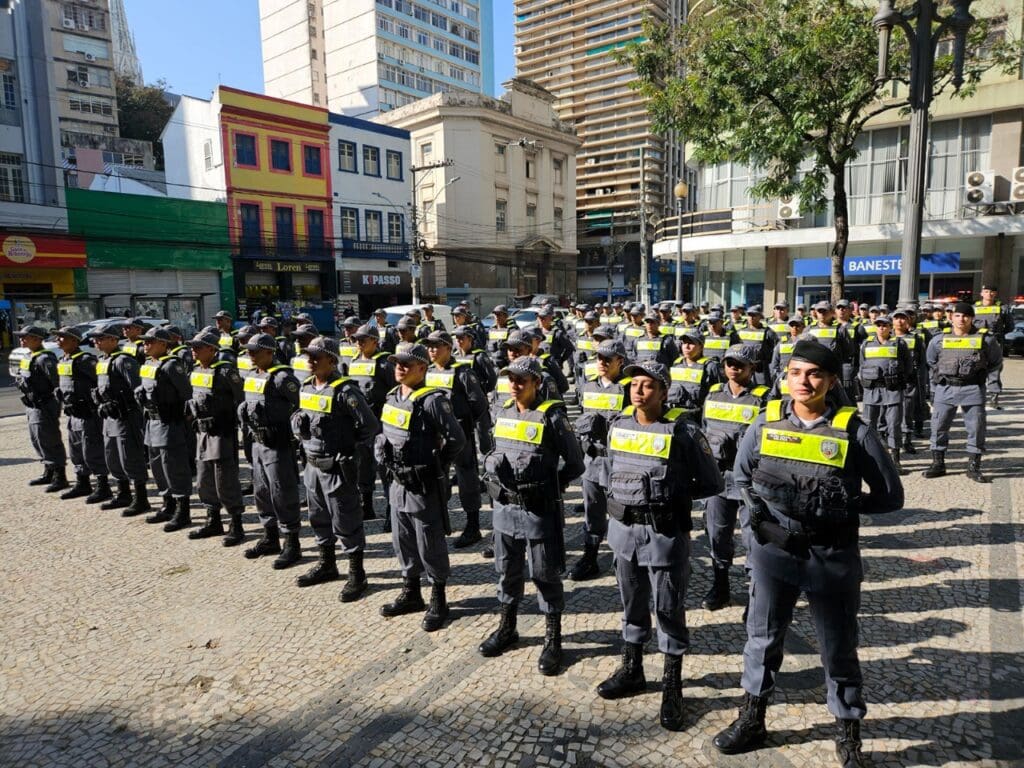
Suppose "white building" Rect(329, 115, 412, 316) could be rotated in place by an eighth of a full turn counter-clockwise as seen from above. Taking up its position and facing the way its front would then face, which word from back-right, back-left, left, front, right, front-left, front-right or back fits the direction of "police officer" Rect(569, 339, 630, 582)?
right

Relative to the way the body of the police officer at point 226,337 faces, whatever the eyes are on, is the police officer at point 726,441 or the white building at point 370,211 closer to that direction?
the police officer

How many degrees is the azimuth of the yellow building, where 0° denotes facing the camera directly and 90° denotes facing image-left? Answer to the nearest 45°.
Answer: approximately 315°

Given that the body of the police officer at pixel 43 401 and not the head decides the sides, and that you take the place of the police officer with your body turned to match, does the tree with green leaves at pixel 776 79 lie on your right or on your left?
on your left

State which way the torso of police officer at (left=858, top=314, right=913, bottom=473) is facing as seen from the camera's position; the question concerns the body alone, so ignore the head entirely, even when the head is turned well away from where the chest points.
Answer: toward the camera

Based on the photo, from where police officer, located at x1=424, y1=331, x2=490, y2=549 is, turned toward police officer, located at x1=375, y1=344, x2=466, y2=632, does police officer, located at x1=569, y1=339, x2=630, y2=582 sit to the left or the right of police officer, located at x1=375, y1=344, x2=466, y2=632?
left

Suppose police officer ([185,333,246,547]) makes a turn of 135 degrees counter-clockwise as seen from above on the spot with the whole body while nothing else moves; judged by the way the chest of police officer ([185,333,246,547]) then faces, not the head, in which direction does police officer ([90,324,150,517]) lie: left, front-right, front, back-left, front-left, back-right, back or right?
back-left

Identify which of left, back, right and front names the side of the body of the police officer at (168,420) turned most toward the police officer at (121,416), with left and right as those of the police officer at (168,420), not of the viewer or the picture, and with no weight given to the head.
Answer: right

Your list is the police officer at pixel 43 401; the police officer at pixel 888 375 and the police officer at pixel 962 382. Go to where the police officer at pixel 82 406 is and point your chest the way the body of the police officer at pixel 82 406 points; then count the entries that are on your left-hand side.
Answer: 2

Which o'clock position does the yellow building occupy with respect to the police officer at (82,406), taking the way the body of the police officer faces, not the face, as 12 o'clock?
The yellow building is roughly at 5 o'clock from the police officer.

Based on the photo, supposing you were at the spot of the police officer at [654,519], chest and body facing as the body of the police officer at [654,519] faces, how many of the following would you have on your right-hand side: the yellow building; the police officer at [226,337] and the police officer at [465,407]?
3

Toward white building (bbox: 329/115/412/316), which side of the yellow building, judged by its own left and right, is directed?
left

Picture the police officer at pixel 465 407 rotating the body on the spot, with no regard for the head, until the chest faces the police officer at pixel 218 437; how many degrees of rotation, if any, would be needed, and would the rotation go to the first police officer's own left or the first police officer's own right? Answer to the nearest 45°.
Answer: approximately 45° to the first police officer's own right

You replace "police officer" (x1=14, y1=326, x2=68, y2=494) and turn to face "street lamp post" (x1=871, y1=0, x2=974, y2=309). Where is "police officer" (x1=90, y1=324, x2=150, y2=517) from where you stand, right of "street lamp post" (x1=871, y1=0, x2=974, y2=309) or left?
right

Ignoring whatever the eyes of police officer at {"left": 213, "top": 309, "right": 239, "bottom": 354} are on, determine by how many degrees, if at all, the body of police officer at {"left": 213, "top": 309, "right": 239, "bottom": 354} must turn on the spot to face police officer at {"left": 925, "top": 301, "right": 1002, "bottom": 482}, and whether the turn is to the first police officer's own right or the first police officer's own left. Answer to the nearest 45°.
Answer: approximately 90° to the first police officer's own left

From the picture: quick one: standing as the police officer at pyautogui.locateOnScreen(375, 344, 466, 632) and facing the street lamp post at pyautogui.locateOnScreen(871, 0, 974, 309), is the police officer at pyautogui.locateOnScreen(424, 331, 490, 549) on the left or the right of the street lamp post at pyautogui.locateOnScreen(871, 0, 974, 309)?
left

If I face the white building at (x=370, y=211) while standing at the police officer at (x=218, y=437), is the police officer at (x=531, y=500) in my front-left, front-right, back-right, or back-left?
back-right

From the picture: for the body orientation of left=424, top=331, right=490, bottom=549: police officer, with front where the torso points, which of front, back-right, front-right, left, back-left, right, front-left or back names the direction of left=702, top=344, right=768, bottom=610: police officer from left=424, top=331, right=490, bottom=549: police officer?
left
